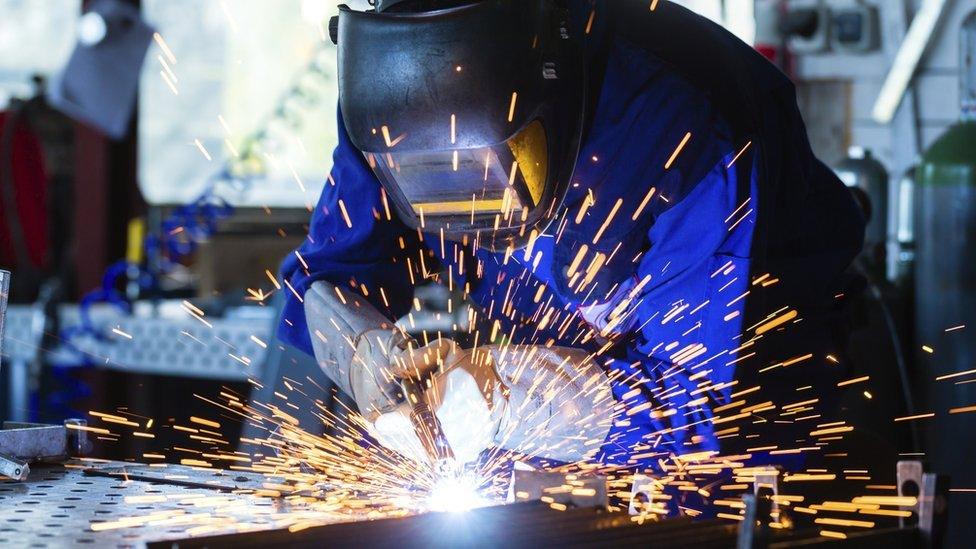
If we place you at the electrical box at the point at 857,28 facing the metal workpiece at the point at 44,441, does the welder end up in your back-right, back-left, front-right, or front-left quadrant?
front-left

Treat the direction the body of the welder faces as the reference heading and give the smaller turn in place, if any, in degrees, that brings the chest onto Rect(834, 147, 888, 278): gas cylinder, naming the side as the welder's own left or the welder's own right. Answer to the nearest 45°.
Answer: approximately 180°

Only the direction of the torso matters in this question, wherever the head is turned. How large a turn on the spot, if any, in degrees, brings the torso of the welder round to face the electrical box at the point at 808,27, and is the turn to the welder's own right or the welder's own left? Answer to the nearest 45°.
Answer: approximately 135° to the welder's own right

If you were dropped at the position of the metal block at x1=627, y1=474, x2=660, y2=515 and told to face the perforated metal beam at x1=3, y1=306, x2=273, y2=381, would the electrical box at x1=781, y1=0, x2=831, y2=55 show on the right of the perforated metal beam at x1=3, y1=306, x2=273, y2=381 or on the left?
right

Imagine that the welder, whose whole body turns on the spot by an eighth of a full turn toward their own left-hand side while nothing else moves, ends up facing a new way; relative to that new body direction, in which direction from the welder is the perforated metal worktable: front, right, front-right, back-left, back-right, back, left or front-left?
right

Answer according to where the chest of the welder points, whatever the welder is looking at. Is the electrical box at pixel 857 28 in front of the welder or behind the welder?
behind

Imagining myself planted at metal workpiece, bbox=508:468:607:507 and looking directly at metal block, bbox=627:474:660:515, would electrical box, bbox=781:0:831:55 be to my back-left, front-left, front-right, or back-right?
front-left

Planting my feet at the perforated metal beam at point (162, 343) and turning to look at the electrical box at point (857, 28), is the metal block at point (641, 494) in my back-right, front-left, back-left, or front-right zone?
front-right

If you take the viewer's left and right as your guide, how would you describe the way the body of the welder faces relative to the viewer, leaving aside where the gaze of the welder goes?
facing the viewer and to the left of the viewer

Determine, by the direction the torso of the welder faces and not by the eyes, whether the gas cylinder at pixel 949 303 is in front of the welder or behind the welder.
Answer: behind

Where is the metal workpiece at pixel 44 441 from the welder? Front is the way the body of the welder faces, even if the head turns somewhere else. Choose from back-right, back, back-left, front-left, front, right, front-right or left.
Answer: front-right
